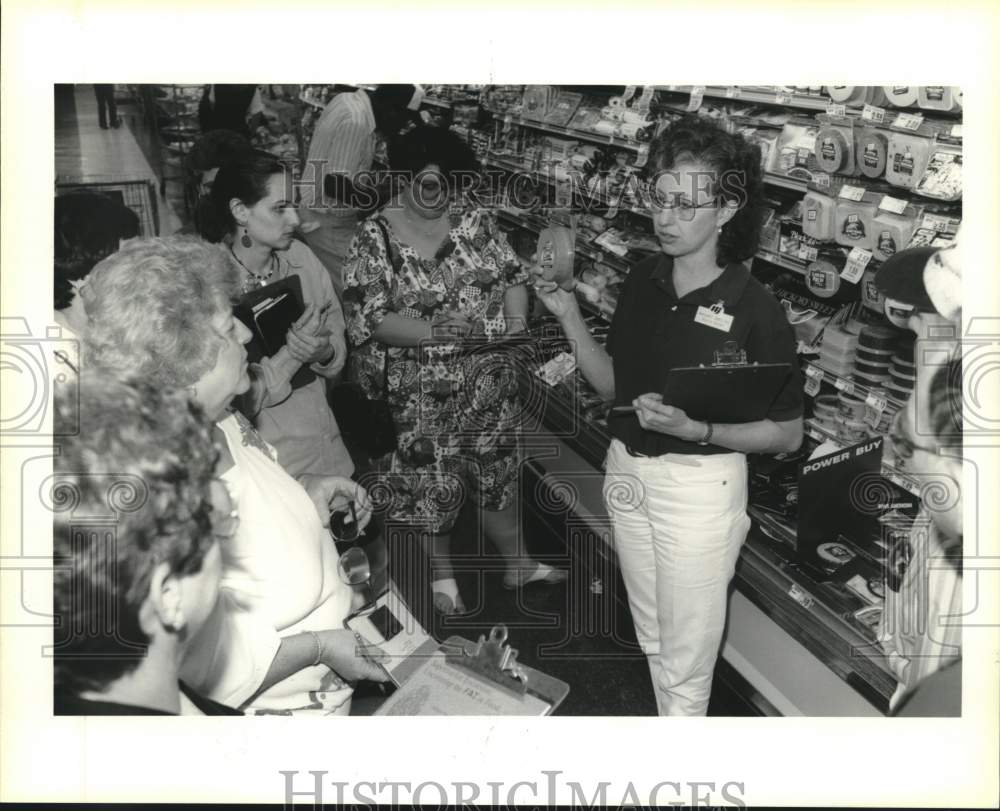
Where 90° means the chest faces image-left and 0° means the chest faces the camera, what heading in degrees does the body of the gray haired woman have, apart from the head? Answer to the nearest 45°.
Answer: approximately 270°

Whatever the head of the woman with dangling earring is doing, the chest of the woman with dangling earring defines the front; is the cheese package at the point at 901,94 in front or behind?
in front

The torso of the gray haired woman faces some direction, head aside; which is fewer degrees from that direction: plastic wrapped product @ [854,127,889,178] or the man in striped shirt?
the plastic wrapped product

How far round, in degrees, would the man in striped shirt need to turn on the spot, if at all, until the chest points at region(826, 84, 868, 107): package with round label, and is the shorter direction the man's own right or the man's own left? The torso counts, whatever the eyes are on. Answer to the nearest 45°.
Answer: approximately 45° to the man's own right

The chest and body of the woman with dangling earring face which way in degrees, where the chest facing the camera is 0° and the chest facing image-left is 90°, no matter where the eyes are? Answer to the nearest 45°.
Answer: approximately 315°

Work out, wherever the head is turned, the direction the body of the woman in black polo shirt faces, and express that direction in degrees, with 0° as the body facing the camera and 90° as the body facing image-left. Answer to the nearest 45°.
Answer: approximately 45°

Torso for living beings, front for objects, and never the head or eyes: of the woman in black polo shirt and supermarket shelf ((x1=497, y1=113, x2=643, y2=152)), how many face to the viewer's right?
0

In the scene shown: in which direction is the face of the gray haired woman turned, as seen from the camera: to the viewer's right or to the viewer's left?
to the viewer's right
